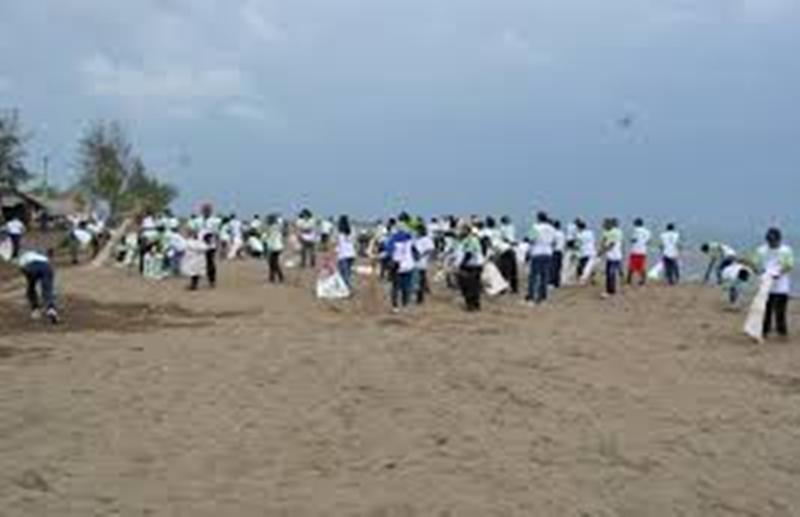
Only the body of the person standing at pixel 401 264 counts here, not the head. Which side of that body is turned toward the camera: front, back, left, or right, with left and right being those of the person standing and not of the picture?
back

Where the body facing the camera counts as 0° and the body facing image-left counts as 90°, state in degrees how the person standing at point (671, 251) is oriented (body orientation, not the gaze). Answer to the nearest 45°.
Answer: approximately 180°

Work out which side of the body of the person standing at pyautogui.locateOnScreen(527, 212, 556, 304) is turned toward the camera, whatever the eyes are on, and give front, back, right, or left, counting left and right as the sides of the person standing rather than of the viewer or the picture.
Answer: back

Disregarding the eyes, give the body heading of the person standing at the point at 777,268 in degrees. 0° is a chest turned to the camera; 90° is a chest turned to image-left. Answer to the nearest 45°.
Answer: approximately 45°

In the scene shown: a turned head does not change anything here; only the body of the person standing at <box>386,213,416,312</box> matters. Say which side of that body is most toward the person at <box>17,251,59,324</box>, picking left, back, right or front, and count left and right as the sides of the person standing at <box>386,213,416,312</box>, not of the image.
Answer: left

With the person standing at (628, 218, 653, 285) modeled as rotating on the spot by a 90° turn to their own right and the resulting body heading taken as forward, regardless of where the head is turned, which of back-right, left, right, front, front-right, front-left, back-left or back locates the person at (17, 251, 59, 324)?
back-right

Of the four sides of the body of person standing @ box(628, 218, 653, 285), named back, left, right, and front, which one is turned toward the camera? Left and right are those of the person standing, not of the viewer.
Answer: back
